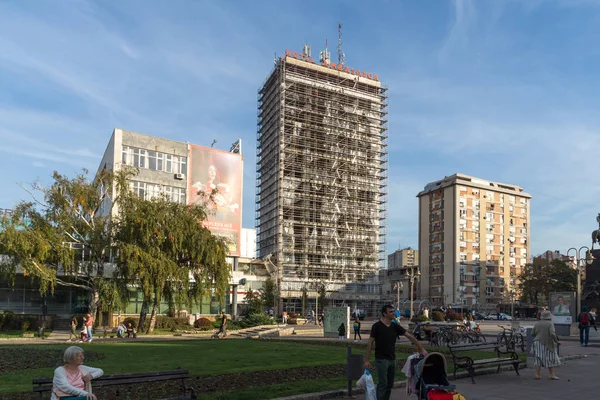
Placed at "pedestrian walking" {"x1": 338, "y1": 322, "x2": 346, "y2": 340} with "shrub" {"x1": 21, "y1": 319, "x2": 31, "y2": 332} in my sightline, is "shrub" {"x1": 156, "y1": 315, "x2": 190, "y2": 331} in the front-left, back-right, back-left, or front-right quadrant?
front-right

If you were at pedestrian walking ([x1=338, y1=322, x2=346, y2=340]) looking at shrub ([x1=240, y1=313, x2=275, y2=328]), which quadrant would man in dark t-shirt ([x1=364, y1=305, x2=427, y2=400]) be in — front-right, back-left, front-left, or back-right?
back-left

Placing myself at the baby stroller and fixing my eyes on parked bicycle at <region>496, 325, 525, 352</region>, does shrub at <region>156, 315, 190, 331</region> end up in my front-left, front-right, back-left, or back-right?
front-left

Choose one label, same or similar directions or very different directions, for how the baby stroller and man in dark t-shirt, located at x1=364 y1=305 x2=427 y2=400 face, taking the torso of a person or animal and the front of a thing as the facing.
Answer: same or similar directions

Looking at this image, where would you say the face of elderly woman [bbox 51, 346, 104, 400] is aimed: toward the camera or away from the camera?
toward the camera

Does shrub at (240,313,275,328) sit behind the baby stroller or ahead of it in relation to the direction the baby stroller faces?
behind

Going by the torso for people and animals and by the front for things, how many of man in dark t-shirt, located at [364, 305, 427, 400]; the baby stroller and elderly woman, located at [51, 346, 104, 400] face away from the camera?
0

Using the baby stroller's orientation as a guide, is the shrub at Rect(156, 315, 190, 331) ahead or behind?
behind

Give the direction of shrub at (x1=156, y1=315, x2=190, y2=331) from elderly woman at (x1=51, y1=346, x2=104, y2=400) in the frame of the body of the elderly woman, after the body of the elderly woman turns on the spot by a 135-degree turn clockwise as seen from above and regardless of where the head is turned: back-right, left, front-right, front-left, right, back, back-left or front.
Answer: right

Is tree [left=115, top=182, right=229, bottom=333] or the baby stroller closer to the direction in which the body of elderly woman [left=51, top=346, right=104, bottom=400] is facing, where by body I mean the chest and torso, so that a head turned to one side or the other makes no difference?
the baby stroller

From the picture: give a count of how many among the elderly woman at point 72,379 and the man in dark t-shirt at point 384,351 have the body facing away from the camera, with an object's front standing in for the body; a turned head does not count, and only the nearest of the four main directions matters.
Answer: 0

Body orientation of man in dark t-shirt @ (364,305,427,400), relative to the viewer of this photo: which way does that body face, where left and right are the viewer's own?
facing the viewer and to the right of the viewer

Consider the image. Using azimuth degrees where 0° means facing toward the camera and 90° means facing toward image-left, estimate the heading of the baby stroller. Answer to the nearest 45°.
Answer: approximately 315°

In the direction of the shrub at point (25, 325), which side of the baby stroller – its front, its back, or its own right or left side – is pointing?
back

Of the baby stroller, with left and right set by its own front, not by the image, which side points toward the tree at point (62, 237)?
back

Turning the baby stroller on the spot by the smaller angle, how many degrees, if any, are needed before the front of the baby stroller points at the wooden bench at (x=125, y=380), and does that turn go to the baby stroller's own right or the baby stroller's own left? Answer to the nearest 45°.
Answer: approximately 135° to the baby stroller's own right
